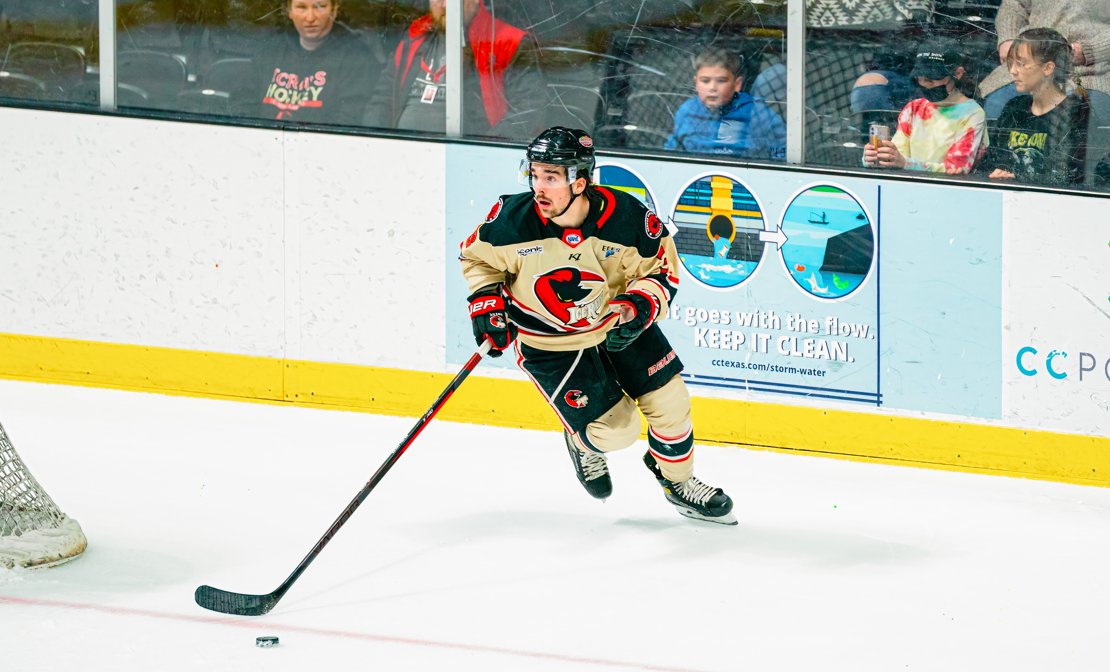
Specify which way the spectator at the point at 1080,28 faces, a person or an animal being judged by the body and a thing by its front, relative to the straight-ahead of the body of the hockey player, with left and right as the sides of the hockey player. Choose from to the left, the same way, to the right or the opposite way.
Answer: the same way

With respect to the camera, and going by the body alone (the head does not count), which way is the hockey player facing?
toward the camera

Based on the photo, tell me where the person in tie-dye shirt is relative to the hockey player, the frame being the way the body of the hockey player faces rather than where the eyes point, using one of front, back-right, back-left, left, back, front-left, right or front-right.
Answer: back-left

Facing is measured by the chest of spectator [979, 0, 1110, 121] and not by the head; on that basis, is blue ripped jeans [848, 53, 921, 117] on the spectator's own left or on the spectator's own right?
on the spectator's own right

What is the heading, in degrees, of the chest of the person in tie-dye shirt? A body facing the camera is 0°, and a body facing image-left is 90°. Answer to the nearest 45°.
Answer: approximately 45°

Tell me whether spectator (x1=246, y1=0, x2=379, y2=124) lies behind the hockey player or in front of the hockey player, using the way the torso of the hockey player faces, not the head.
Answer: behind

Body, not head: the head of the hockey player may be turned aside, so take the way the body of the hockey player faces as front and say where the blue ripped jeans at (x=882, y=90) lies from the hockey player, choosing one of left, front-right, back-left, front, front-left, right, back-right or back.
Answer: back-left

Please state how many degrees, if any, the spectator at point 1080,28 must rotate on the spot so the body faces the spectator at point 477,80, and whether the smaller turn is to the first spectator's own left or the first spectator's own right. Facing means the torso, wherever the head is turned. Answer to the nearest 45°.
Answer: approximately 90° to the first spectator's own right

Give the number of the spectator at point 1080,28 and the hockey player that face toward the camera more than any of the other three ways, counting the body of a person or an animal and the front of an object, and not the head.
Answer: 2

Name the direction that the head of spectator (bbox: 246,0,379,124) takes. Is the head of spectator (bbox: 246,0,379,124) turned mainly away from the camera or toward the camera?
toward the camera

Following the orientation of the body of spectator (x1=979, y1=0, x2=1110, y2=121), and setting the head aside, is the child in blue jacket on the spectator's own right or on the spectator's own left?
on the spectator's own right

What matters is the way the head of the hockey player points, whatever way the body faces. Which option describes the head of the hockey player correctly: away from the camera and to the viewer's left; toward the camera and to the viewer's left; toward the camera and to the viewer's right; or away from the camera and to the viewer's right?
toward the camera and to the viewer's left

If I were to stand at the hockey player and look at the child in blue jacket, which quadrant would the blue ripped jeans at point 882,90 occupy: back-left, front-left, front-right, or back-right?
front-right
